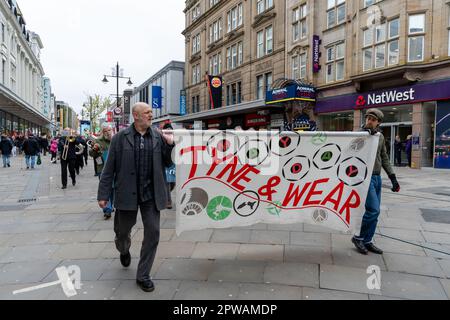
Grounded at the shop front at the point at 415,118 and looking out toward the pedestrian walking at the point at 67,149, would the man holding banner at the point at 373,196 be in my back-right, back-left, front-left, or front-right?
front-left

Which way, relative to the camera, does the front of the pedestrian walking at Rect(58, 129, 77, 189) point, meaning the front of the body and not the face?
toward the camera

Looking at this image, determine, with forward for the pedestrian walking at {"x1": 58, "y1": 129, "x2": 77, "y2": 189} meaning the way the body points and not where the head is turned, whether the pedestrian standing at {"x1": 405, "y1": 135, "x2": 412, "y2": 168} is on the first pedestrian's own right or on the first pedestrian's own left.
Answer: on the first pedestrian's own left

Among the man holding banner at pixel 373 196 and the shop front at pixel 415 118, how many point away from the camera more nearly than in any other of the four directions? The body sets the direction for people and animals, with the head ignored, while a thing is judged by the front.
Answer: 0

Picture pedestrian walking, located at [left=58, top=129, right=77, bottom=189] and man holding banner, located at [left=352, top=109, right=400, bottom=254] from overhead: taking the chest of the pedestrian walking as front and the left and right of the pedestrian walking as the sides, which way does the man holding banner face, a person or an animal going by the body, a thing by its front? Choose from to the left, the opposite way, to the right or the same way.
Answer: to the right

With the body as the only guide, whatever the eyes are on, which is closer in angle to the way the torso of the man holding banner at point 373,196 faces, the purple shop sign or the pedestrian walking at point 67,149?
the pedestrian walking

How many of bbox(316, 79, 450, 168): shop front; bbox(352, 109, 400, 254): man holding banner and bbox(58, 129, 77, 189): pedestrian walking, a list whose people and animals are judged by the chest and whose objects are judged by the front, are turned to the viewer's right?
0

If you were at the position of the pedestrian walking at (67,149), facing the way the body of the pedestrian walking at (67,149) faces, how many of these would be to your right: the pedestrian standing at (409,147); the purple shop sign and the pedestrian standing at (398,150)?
0

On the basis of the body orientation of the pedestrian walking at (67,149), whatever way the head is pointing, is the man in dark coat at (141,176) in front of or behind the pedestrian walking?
in front

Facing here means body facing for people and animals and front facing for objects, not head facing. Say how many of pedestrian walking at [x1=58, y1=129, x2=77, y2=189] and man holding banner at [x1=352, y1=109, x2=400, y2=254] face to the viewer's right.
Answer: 0

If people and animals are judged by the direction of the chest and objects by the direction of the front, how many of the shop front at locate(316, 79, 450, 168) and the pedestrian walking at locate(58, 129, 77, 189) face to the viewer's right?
0

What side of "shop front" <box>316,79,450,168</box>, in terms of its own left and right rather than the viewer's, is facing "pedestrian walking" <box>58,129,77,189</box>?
front

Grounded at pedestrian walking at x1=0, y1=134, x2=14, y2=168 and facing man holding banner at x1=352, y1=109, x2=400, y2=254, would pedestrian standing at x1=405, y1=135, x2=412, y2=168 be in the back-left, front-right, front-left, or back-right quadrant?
front-left

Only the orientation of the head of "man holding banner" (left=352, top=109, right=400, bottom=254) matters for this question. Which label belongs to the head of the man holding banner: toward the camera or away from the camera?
toward the camera

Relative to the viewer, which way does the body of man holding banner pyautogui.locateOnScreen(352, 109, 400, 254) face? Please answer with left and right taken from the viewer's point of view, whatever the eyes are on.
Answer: facing the viewer and to the left of the viewer
